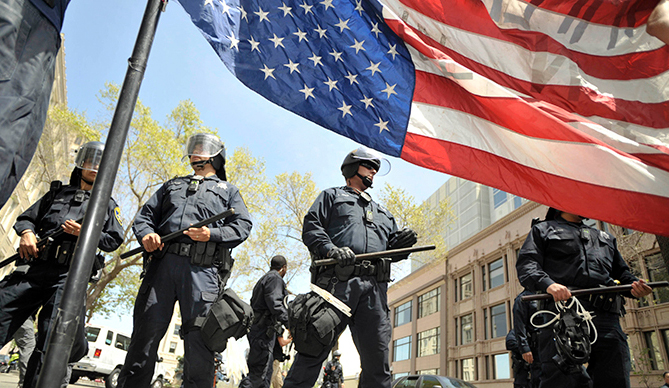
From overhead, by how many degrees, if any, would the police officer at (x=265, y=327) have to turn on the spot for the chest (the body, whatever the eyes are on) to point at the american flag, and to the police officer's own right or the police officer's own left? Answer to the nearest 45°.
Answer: approximately 135° to the police officer's own right

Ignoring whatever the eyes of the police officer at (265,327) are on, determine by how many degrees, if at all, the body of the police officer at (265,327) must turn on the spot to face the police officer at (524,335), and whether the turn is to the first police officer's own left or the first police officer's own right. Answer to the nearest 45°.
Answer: approximately 45° to the first police officer's own right

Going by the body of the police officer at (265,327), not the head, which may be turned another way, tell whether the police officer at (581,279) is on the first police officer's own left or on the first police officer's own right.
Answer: on the first police officer's own right

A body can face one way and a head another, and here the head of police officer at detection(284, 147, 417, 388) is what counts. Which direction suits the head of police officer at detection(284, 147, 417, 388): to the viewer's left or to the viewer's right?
to the viewer's right

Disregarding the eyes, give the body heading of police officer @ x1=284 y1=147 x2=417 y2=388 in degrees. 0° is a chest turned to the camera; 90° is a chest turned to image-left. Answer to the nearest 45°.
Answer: approximately 315°

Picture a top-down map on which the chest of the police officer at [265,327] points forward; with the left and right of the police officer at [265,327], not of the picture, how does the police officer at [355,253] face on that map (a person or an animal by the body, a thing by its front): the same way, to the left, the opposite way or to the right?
to the right

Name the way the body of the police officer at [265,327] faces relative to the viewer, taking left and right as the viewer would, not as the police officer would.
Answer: facing away from the viewer and to the right of the viewer

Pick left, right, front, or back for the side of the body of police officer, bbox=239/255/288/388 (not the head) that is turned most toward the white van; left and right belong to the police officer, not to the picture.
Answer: left
